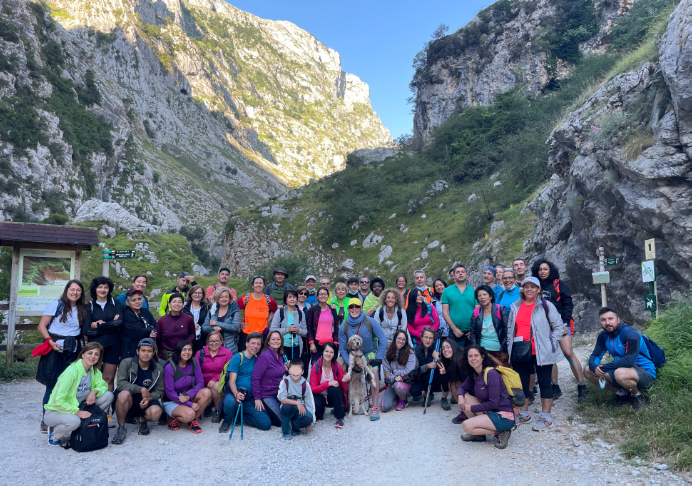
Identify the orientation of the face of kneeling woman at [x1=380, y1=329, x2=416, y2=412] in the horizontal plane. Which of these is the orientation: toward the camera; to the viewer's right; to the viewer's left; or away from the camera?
toward the camera

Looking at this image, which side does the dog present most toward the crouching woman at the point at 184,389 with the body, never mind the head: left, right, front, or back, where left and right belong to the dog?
right

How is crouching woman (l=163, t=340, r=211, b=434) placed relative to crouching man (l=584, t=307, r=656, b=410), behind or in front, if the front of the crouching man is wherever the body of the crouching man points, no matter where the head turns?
in front

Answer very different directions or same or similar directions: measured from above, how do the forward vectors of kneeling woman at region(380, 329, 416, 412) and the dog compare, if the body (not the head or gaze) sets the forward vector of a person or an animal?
same or similar directions

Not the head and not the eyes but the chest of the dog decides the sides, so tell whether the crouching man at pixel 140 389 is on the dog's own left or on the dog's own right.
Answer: on the dog's own right

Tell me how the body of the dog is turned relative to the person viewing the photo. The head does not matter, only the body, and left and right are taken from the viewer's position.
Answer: facing the viewer

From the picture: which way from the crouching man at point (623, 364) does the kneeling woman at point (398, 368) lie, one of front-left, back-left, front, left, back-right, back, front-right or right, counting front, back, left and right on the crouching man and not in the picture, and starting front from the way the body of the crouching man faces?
front-right

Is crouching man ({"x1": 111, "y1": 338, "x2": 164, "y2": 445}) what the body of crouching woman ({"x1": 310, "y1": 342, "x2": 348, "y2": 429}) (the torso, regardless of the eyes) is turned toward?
no

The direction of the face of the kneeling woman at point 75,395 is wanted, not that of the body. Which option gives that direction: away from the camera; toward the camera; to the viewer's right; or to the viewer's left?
toward the camera

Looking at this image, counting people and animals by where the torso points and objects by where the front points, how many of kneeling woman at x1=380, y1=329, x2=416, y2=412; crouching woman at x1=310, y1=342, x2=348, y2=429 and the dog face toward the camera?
3

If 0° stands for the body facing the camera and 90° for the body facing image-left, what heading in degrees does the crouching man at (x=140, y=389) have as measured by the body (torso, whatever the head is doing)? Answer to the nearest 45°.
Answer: approximately 0°

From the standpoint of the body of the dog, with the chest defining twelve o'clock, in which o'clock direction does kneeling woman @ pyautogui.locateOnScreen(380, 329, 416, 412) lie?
The kneeling woman is roughly at 8 o'clock from the dog.

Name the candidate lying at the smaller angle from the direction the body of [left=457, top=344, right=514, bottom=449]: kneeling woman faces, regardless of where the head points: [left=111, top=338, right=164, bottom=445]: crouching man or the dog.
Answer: the crouching man

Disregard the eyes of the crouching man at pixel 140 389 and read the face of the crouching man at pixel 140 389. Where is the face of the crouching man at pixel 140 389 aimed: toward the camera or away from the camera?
toward the camera

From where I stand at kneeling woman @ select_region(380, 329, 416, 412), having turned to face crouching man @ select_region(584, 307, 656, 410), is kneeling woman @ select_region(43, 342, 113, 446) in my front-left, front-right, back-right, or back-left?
back-right

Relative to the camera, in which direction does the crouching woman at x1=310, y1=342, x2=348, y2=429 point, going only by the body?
toward the camera
